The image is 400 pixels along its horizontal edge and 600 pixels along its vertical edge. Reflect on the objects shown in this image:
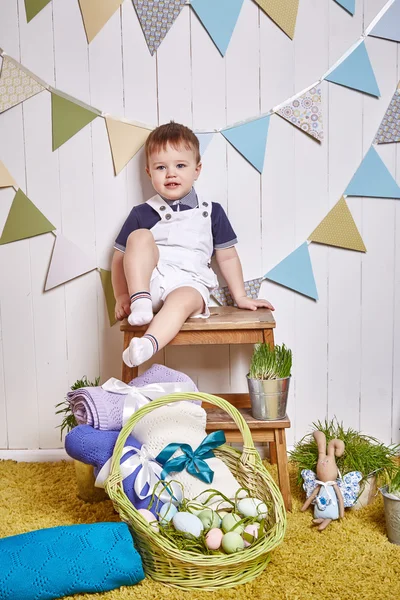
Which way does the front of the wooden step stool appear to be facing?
toward the camera

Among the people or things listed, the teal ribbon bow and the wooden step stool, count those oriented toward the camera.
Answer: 2

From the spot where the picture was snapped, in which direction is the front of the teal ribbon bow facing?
facing the viewer

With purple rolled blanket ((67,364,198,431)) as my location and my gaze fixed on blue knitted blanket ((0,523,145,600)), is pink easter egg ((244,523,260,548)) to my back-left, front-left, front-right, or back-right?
front-left

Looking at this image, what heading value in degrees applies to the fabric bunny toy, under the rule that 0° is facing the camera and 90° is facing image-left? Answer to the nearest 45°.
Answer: approximately 45°
